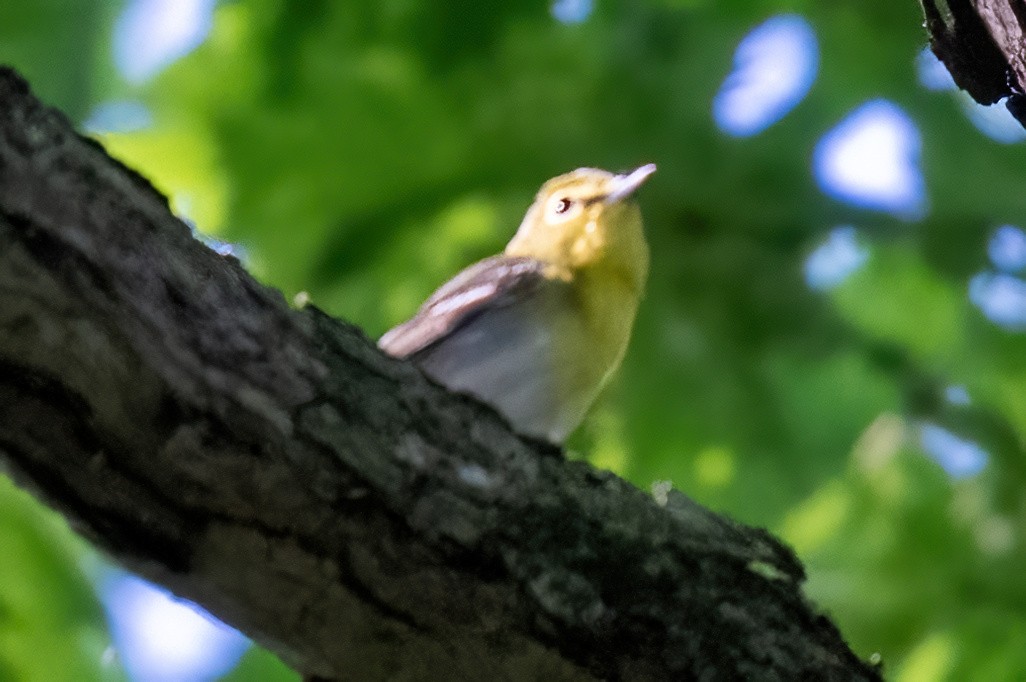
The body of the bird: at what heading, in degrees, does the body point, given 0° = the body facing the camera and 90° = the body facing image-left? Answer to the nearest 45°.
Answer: approximately 270°
